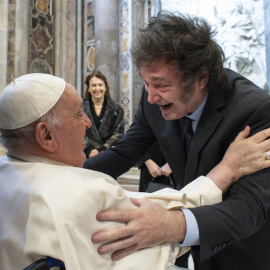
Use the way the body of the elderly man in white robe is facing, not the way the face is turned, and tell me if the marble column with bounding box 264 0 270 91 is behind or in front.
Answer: in front

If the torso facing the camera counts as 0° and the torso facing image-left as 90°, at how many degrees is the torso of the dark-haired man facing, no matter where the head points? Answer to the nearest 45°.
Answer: approximately 45°

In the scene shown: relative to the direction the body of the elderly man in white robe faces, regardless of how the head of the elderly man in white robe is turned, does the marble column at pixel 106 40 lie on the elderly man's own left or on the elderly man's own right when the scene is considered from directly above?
on the elderly man's own left

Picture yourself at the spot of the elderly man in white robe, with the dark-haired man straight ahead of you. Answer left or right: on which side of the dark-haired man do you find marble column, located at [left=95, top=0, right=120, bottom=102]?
left

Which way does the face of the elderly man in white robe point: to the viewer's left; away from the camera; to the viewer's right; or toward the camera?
to the viewer's right

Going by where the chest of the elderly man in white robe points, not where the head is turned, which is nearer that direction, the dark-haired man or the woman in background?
the dark-haired man

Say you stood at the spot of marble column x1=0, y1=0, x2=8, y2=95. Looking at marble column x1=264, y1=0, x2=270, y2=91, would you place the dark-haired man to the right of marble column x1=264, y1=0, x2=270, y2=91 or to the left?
right

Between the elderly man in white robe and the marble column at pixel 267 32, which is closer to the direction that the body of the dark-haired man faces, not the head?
the elderly man in white robe

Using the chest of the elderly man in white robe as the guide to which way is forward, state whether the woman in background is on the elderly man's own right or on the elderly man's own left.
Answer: on the elderly man's own left

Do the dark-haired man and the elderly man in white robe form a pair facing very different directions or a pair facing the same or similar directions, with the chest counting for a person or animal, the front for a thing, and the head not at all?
very different directions

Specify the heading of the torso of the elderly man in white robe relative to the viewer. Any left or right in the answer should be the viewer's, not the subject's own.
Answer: facing away from the viewer and to the right of the viewer

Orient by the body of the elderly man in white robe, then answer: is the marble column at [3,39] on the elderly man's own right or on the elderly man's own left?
on the elderly man's own left
